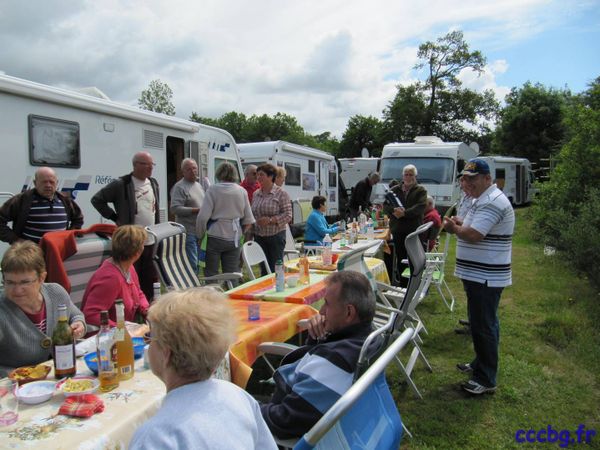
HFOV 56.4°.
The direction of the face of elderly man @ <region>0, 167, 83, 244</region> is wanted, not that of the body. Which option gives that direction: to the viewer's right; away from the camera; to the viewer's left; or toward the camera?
toward the camera

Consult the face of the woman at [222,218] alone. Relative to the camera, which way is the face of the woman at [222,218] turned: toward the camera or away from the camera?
away from the camera

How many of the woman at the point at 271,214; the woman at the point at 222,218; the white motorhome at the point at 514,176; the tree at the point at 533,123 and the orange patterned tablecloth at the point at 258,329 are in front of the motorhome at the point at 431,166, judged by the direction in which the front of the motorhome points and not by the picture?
3

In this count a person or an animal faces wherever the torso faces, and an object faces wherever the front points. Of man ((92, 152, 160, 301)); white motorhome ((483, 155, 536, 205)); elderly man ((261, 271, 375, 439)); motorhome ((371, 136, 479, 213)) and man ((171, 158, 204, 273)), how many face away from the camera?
0

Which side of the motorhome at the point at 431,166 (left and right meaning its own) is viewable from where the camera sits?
front

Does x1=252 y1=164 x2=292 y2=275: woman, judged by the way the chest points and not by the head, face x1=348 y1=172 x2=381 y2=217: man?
no

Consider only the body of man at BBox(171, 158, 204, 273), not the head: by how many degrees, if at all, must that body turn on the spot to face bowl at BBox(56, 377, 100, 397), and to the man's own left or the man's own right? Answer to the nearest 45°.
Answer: approximately 45° to the man's own right

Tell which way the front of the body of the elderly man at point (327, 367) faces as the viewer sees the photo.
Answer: to the viewer's left

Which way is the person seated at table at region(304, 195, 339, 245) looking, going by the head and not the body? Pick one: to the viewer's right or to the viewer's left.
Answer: to the viewer's right

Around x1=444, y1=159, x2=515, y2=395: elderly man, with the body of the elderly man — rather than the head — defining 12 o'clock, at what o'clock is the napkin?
The napkin is roughly at 10 o'clock from the elderly man.

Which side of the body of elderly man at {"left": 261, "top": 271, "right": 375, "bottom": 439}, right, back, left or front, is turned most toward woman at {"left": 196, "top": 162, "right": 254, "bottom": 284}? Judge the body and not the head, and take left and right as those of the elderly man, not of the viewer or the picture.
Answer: right

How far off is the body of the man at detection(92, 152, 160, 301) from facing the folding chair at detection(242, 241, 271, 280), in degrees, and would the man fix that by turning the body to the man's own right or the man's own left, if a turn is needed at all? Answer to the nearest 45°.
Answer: approximately 45° to the man's own left

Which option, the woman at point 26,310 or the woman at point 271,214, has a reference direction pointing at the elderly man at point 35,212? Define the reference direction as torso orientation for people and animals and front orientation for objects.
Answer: the woman at point 271,214

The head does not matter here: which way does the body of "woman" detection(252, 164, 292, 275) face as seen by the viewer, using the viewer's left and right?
facing the viewer and to the left of the viewer

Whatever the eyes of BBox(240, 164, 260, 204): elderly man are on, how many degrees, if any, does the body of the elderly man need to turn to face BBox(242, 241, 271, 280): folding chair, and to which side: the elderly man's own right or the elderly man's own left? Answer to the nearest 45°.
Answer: approximately 45° to the elderly man's own right

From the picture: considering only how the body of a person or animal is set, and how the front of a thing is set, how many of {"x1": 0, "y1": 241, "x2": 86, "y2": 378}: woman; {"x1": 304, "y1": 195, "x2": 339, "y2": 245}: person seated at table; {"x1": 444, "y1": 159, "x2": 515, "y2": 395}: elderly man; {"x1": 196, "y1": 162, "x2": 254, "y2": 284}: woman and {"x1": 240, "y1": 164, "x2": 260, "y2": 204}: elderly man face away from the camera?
1

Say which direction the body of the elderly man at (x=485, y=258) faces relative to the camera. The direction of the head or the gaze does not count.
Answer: to the viewer's left

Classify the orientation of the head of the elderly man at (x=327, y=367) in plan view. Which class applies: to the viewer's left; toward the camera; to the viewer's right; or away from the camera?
to the viewer's left

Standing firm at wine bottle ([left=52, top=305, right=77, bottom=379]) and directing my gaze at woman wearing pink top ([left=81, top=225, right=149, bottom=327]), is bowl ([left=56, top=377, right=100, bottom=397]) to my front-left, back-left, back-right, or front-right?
back-right

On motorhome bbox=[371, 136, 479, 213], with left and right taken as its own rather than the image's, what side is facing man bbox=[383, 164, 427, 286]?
front
